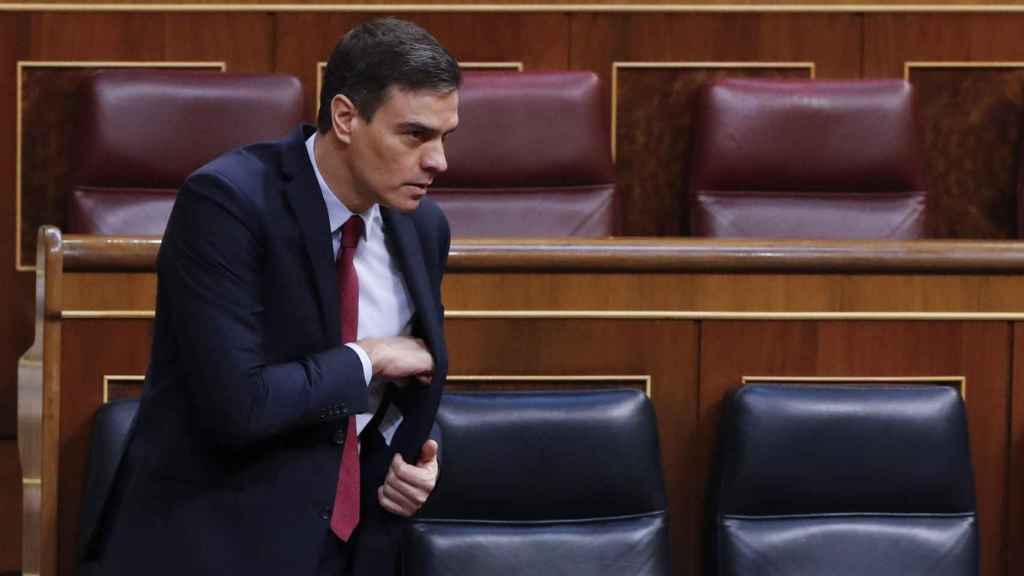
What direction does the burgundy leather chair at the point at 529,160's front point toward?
toward the camera

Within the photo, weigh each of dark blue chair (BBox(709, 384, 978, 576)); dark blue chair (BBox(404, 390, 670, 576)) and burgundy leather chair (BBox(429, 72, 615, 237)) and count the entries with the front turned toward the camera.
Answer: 3

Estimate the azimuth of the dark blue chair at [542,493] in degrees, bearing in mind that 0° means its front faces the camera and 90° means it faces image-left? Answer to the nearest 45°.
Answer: approximately 0°

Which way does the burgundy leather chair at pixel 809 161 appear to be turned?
toward the camera

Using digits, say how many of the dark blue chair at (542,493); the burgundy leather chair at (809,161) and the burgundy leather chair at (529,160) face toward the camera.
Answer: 3

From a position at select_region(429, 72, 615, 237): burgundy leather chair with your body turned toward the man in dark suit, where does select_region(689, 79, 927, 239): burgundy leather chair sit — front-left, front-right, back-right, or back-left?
back-left

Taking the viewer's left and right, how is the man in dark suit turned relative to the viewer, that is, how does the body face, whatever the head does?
facing the viewer and to the right of the viewer
